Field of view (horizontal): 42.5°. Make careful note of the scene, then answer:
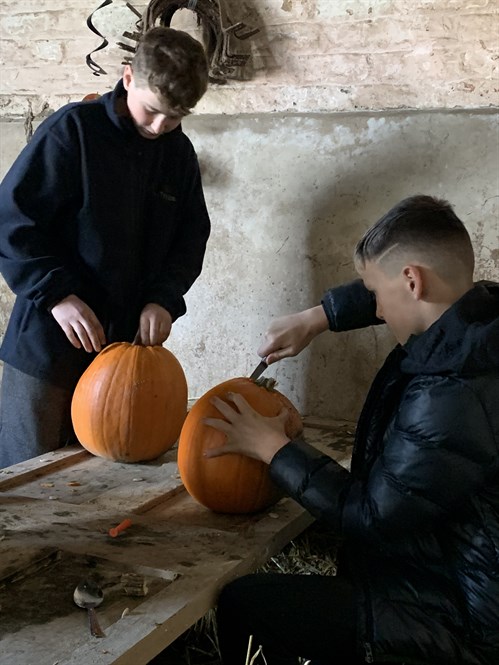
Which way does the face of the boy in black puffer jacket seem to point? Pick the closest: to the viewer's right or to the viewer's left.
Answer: to the viewer's left

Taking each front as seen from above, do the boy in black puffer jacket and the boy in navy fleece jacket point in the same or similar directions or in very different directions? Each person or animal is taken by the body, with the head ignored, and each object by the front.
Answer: very different directions

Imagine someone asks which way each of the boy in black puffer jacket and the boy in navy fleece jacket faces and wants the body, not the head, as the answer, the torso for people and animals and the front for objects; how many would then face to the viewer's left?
1

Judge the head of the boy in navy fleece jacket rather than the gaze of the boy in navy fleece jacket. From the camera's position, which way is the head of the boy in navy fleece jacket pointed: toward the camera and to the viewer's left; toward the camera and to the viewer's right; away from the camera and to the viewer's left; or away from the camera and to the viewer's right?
toward the camera and to the viewer's right

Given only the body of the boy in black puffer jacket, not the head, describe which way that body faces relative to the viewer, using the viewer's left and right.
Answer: facing to the left of the viewer

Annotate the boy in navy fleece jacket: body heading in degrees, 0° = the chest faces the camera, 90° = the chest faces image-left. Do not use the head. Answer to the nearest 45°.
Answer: approximately 315°
